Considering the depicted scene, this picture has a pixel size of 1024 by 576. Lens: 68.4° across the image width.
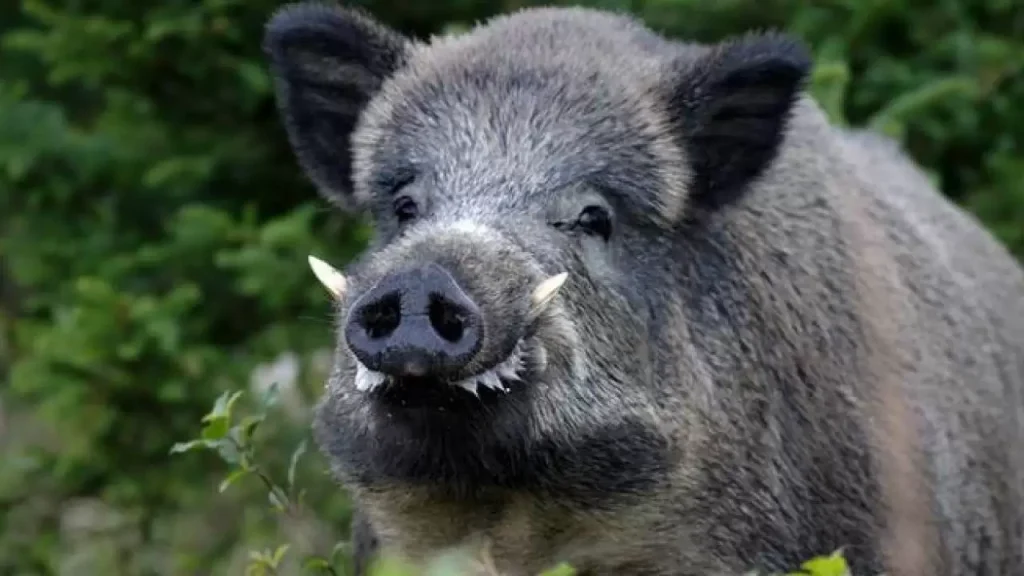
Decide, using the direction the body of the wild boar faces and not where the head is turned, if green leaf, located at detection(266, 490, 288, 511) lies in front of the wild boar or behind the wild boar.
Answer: in front

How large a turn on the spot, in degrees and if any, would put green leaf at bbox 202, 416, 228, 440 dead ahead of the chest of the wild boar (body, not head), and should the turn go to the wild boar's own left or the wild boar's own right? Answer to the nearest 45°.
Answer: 0° — it already faces it

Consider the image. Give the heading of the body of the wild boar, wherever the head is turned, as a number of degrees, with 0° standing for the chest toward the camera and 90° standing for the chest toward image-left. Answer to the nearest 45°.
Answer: approximately 45°

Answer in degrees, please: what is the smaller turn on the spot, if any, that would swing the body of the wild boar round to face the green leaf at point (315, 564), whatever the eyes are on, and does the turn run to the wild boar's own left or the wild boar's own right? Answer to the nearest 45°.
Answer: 0° — it already faces it

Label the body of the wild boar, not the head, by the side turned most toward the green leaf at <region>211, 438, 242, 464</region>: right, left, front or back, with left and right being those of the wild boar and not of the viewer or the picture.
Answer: front

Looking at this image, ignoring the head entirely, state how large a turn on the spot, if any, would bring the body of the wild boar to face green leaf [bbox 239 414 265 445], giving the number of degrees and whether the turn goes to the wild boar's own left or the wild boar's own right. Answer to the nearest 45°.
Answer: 0° — it already faces it
